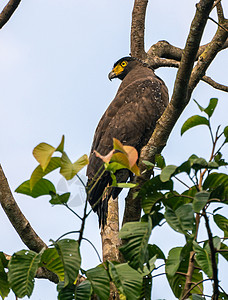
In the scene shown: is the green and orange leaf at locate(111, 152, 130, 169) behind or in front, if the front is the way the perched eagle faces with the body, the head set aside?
behind

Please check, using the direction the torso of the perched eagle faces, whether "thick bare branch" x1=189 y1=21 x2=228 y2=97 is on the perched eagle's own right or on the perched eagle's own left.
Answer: on the perched eagle's own right

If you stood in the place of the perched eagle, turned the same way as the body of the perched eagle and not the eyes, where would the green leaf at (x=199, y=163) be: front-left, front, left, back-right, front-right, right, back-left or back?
back-right

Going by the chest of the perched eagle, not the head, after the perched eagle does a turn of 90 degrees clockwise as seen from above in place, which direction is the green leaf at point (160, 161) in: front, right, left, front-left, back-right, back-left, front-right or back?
front-right

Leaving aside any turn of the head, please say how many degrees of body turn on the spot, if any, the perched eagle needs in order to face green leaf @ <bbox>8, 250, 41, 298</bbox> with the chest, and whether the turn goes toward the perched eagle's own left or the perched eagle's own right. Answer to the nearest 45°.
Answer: approximately 135° to the perched eagle's own left
